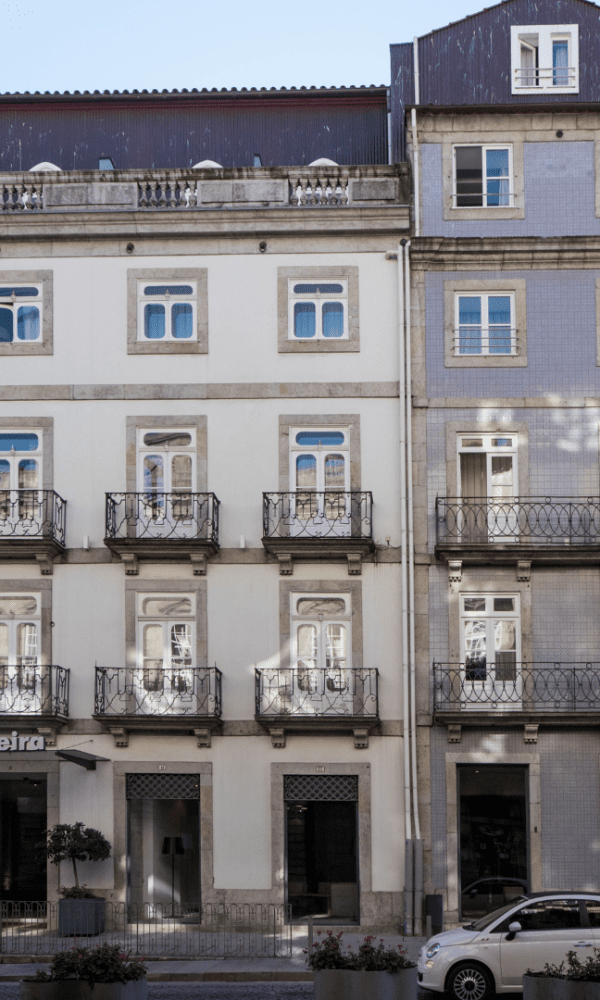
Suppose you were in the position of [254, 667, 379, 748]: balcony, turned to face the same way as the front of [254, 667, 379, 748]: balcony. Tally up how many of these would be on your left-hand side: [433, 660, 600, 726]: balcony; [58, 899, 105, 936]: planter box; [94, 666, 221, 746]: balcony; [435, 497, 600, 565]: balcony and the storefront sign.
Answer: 2

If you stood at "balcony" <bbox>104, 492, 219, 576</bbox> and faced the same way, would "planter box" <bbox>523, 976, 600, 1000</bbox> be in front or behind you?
in front

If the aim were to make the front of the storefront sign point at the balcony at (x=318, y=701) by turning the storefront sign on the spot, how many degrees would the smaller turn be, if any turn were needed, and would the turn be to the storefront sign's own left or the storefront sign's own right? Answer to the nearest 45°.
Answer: approximately 90° to the storefront sign's own left

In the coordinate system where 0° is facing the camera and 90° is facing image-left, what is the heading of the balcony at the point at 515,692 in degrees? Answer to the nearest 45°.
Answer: approximately 0°

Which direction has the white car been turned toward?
to the viewer's left

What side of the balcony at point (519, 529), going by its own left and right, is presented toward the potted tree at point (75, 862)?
right

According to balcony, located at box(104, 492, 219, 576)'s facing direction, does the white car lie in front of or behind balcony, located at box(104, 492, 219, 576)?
in front

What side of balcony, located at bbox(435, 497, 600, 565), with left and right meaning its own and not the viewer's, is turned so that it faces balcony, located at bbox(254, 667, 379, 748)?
right
